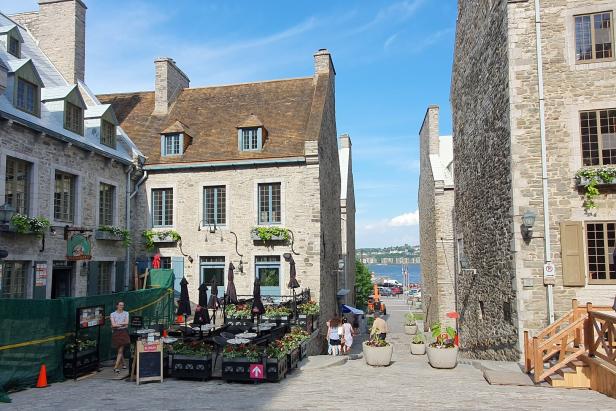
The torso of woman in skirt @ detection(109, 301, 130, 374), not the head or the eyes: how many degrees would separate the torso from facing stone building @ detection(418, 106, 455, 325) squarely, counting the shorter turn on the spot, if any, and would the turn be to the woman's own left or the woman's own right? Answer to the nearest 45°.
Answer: approximately 135° to the woman's own left

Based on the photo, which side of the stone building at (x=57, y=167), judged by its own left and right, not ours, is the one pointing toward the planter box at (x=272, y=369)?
front

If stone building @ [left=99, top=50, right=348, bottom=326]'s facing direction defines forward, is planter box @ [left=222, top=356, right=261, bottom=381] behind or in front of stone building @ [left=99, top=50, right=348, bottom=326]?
in front

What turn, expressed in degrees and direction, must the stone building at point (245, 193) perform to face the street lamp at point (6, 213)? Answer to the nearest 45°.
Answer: approximately 45° to its right

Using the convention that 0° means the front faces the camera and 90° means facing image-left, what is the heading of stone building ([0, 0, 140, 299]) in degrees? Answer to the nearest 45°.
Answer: approximately 315°

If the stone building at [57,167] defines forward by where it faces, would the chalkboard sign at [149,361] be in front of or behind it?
in front

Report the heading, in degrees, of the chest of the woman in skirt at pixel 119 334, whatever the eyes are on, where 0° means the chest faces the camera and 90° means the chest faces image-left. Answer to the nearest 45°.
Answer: approximately 0°
